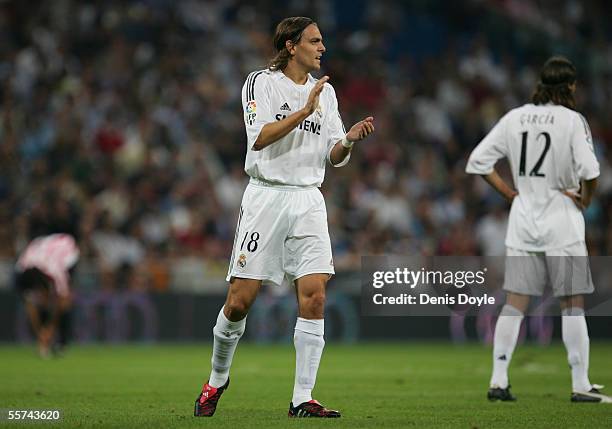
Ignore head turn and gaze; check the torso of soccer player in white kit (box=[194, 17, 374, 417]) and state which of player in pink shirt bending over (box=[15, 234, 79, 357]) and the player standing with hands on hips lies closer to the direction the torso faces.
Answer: the player standing with hands on hips

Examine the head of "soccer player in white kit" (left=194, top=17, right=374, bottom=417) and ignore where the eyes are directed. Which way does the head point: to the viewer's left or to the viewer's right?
to the viewer's right

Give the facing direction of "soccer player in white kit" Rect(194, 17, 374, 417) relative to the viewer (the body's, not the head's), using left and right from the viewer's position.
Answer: facing the viewer and to the right of the viewer

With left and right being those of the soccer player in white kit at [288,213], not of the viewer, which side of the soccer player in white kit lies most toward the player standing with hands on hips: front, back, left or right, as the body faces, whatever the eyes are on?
left

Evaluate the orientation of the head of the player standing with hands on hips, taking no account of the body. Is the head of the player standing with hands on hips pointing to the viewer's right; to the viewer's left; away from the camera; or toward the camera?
away from the camera
